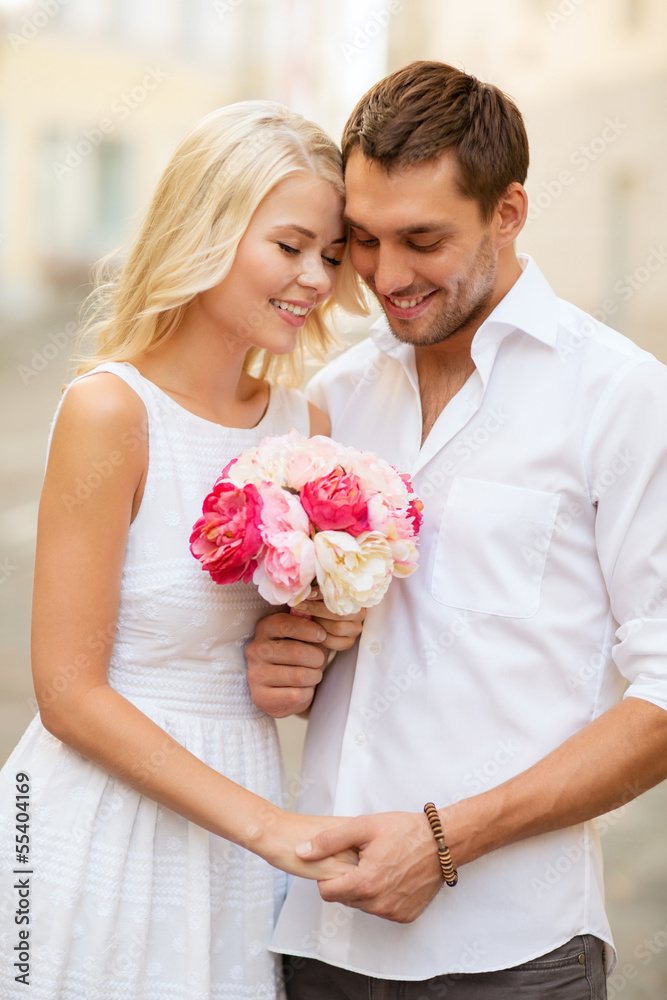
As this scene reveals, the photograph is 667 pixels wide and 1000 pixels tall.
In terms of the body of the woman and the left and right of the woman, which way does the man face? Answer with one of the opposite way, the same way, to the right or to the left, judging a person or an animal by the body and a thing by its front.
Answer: to the right

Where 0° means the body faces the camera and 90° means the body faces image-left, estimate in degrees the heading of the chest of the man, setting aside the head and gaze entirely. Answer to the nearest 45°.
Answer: approximately 45°

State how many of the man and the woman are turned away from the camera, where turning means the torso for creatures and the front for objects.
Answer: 0

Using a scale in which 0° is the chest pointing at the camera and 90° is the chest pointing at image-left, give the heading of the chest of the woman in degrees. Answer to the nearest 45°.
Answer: approximately 315°
